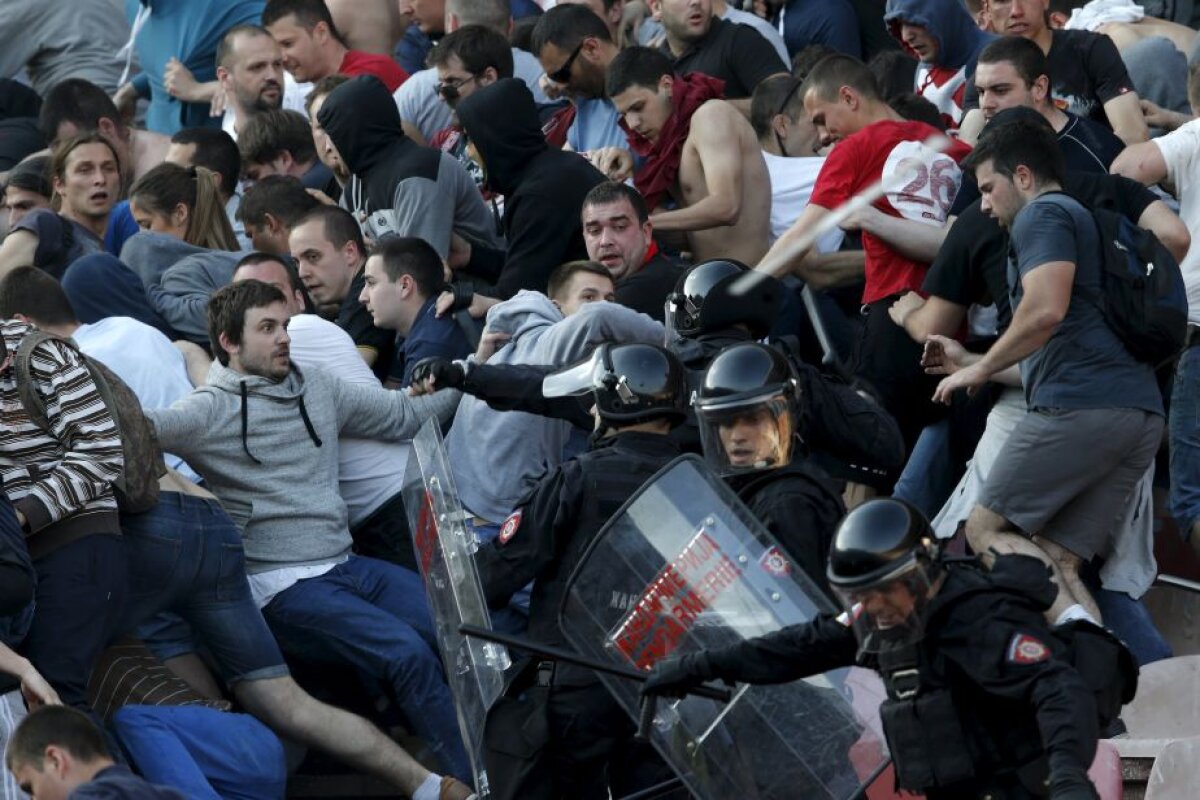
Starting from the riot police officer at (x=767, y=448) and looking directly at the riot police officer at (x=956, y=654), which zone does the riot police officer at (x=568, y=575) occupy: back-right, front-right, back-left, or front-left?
back-right

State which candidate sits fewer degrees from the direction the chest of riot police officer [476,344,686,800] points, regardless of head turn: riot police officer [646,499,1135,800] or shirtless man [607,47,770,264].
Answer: the shirtless man

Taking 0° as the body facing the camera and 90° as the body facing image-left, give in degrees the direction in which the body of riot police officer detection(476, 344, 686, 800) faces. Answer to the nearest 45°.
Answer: approximately 135°

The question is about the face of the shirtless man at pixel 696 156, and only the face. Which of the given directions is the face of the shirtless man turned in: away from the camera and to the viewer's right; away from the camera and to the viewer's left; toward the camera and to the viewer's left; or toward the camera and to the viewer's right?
toward the camera and to the viewer's left

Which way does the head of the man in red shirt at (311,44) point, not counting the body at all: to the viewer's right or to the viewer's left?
to the viewer's left

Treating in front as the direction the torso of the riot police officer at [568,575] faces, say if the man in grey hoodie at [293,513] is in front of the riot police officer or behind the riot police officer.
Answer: in front

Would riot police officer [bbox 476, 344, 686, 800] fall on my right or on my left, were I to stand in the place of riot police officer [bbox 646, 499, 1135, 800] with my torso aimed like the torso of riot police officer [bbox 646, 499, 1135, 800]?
on my right

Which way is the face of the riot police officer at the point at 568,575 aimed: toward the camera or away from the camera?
away from the camera

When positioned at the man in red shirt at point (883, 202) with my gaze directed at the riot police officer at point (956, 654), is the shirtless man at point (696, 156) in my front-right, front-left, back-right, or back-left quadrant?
back-right

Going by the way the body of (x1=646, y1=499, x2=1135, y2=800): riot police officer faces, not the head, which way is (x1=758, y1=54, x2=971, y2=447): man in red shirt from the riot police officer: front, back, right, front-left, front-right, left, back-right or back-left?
back-right
